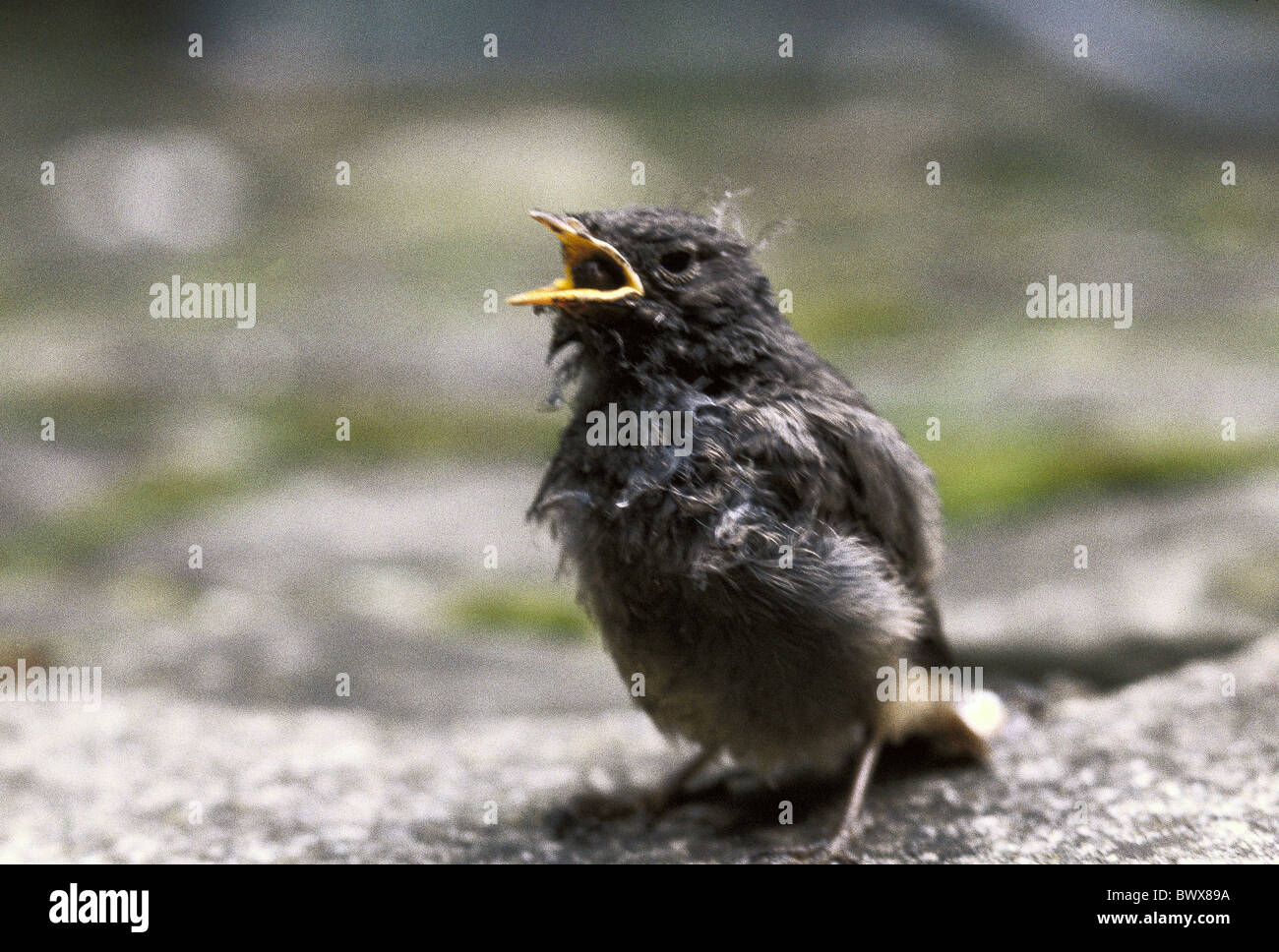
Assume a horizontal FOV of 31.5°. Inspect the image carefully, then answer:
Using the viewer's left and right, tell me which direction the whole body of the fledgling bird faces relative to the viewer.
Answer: facing the viewer and to the left of the viewer
